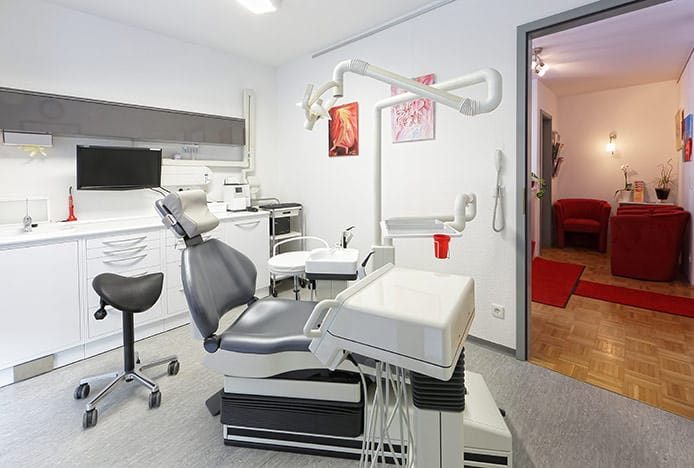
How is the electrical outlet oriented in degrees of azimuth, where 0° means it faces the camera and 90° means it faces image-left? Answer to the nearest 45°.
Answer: approximately 45°

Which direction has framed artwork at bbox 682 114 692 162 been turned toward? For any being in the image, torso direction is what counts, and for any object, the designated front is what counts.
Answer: to the viewer's left

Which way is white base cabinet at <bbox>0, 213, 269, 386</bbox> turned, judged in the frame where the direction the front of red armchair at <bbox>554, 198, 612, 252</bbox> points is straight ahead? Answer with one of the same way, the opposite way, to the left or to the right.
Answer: to the left

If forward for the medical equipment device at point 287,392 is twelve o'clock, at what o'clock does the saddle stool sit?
The saddle stool is roughly at 7 o'clock from the medical equipment device.

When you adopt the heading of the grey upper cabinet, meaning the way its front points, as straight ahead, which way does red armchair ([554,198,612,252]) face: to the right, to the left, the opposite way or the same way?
to the right

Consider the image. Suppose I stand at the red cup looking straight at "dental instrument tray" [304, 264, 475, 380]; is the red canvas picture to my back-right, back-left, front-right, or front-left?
back-right

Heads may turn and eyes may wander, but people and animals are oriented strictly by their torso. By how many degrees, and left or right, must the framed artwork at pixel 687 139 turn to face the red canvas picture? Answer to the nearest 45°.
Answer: approximately 45° to its left

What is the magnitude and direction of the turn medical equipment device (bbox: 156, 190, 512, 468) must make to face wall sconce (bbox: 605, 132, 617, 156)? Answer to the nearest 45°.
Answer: approximately 45° to its left
